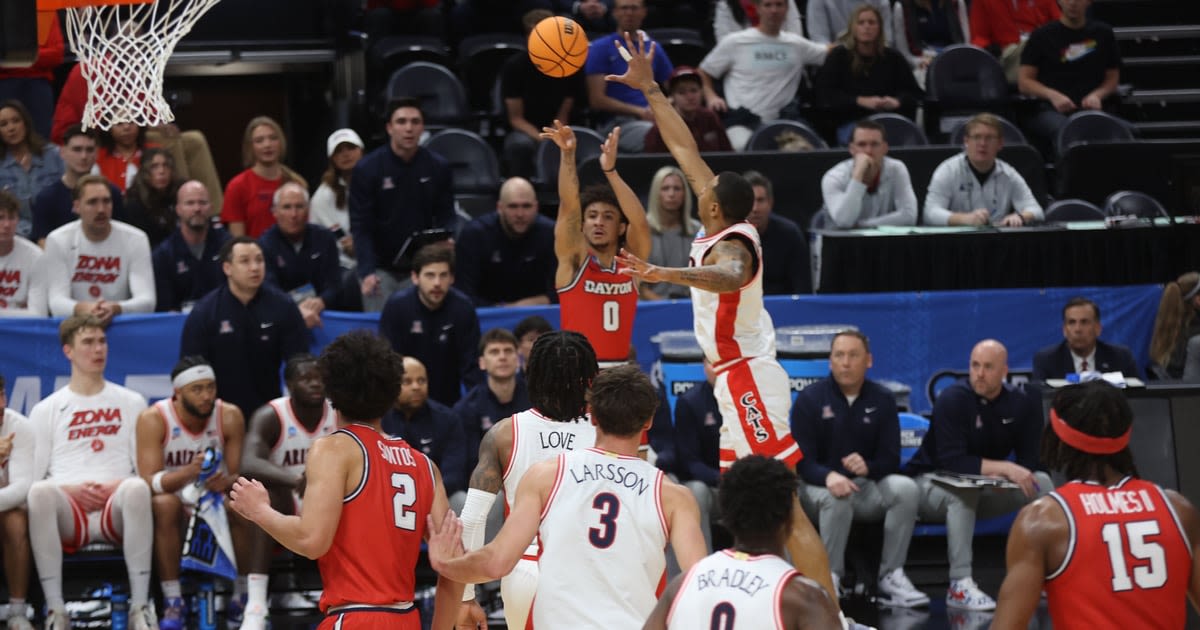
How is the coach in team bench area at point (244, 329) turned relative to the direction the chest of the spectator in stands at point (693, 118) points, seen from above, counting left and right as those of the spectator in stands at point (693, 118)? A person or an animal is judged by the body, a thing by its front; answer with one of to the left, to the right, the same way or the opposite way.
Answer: the same way

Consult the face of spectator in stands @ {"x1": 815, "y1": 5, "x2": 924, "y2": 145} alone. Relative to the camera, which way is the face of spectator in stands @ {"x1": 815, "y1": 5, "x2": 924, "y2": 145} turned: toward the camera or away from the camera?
toward the camera

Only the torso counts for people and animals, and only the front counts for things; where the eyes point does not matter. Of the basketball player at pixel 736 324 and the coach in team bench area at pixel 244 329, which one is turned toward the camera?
the coach in team bench area

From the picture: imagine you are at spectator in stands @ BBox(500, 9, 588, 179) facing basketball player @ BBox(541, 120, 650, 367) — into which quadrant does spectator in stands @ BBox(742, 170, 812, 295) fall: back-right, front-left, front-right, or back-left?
front-left

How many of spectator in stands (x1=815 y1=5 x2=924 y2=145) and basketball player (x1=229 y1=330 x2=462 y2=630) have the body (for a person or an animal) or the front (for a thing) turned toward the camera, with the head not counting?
1

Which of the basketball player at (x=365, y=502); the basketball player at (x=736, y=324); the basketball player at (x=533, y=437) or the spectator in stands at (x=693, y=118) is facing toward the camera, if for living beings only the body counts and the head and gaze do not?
the spectator in stands

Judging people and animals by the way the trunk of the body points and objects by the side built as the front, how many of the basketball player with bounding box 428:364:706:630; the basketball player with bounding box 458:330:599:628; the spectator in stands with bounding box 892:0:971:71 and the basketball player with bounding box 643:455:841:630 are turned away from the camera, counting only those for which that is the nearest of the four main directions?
3

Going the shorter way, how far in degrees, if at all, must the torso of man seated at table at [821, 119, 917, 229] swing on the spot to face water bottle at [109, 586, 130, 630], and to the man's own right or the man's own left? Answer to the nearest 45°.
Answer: approximately 45° to the man's own right

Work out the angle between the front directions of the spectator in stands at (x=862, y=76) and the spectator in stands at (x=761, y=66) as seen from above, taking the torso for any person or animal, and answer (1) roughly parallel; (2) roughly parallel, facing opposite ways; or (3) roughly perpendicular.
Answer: roughly parallel

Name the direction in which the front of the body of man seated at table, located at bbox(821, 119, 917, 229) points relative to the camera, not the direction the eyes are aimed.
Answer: toward the camera

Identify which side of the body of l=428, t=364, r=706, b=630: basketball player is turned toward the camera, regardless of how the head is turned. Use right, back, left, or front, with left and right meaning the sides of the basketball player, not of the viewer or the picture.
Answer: back

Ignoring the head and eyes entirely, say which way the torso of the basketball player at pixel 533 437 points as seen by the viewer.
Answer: away from the camera

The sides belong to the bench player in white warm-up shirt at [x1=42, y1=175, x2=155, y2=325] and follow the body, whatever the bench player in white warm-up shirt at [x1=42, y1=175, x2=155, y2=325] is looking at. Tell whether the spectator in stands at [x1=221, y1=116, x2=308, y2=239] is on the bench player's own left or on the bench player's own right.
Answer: on the bench player's own left

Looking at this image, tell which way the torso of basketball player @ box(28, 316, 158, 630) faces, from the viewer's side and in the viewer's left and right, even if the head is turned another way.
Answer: facing the viewer

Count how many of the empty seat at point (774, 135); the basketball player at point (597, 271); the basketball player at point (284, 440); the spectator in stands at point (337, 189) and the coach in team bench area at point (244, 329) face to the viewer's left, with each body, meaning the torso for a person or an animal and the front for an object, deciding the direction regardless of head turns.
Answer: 0

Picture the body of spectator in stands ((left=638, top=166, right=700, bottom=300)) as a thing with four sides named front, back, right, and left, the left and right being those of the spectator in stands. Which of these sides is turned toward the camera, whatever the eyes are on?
front

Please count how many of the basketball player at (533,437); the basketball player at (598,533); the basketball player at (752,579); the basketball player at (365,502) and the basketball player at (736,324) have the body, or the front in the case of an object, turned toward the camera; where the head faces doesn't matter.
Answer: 0

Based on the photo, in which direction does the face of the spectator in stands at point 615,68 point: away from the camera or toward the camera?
toward the camera

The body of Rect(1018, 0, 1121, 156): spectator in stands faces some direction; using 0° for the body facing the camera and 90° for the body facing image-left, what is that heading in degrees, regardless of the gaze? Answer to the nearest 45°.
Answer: approximately 0°

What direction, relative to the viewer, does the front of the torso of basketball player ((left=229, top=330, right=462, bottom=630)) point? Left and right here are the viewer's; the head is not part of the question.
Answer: facing away from the viewer and to the left of the viewer

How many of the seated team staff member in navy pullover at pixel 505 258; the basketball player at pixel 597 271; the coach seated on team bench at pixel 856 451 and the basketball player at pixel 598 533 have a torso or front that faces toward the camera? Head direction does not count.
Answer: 3
